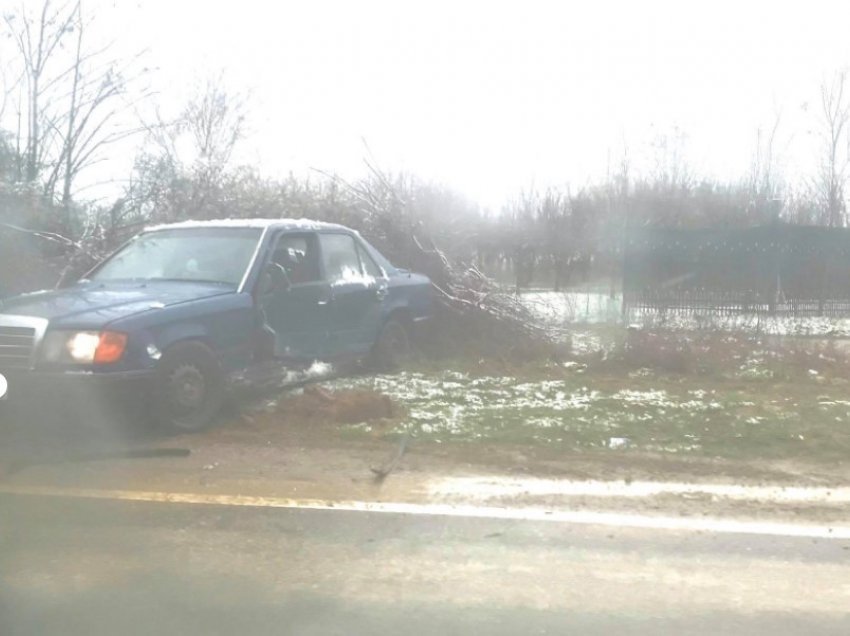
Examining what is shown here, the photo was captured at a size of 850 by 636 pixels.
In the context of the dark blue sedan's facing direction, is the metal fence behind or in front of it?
behind

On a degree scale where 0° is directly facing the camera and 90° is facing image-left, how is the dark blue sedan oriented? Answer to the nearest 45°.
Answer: approximately 45°
